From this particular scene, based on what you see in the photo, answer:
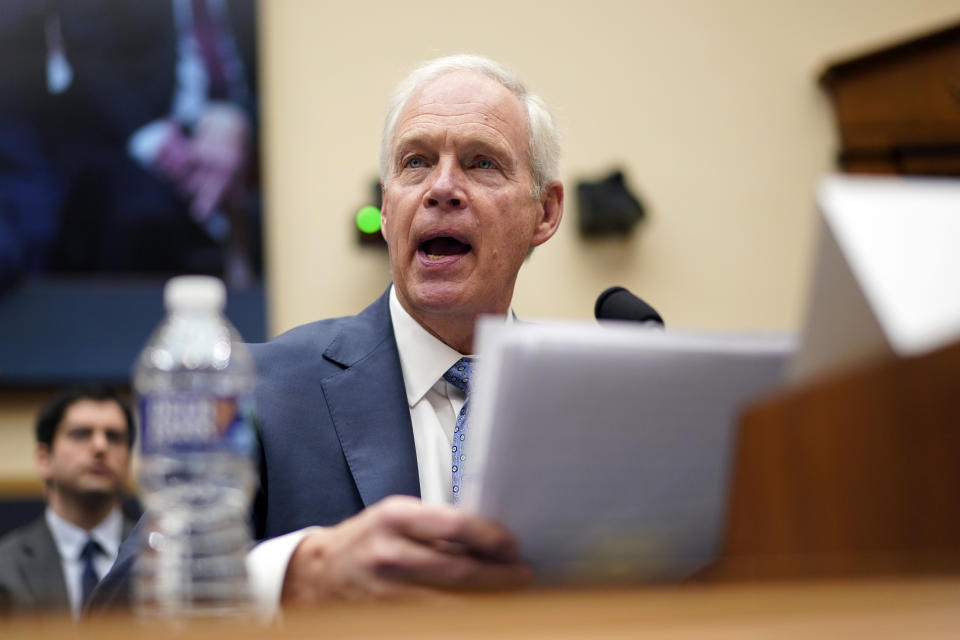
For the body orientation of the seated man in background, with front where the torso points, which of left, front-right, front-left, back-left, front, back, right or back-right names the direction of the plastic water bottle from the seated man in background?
front-right

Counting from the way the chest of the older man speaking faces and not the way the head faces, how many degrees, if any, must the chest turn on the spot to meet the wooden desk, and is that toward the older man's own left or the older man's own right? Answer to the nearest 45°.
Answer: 0° — they already face it

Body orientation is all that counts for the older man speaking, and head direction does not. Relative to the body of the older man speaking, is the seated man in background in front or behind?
behind
